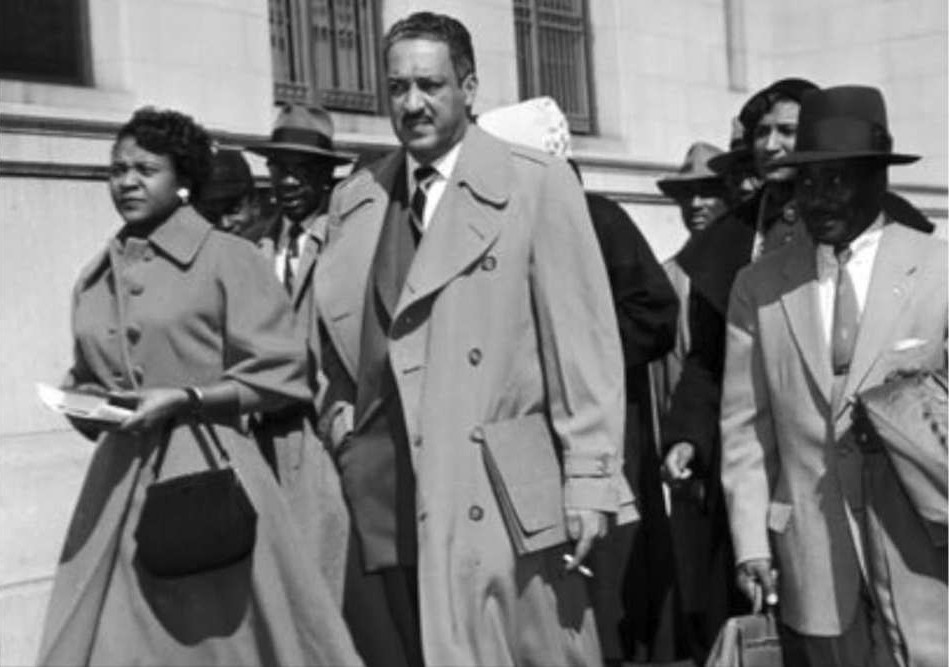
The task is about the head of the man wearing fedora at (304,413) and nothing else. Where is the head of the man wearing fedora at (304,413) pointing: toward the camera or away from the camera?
toward the camera

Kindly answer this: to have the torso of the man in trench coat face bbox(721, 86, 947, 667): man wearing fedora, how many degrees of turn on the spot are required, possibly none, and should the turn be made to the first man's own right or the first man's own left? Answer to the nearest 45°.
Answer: approximately 135° to the first man's own left

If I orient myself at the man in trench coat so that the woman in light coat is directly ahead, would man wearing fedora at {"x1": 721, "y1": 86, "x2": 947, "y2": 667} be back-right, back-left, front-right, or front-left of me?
back-right

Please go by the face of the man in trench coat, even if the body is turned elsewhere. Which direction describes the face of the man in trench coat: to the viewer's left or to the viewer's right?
to the viewer's left

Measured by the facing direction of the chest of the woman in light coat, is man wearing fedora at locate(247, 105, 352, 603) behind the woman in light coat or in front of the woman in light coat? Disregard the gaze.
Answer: behind

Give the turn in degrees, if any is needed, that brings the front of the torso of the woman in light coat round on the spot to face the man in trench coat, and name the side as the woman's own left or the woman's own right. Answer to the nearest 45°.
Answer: approximately 90° to the woman's own left

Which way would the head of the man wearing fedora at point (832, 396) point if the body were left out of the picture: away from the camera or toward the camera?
toward the camera

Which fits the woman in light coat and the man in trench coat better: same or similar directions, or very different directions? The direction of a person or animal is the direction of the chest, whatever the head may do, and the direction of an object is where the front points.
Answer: same or similar directions

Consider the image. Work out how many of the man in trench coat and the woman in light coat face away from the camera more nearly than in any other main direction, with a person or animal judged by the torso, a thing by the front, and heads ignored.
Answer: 0

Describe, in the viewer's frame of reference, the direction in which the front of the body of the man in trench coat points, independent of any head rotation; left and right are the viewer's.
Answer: facing the viewer and to the left of the viewer

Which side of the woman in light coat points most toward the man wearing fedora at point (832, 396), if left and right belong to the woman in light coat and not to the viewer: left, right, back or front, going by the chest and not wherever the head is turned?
left
